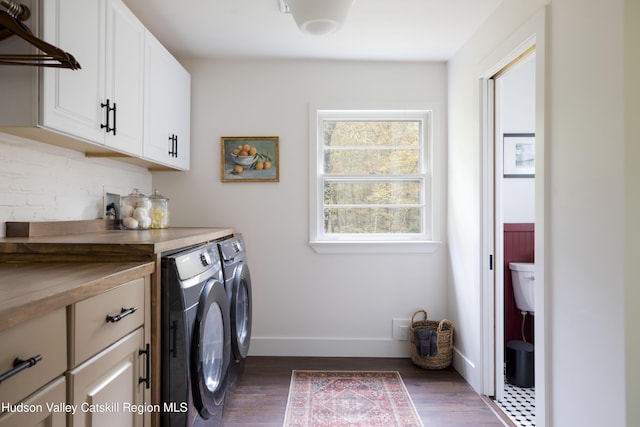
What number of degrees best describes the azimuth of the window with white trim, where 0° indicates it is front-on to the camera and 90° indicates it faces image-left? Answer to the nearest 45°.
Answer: approximately 0°

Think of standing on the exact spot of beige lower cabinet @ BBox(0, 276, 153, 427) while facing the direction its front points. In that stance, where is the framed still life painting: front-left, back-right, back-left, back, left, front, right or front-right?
left

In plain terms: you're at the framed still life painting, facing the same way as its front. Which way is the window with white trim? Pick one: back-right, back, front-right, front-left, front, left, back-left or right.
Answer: left

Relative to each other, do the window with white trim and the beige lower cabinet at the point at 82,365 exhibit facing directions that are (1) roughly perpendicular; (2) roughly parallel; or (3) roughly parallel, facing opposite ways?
roughly perpendicular

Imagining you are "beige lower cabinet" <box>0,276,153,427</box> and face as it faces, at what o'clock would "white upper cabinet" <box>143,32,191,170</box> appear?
The white upper cabinet is roughly at 8 o'clock from the beige lower cabinet.

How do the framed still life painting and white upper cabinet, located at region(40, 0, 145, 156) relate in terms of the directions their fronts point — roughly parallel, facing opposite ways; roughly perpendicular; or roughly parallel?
roughly perpendicular

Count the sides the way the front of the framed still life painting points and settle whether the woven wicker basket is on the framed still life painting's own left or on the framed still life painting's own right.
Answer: on the framed still life painting's own left

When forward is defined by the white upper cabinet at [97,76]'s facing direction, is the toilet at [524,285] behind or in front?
in front
